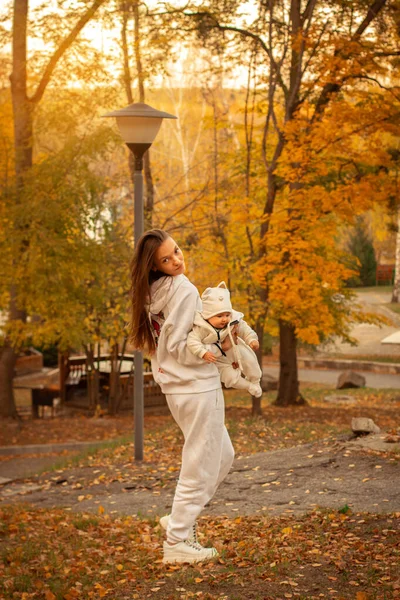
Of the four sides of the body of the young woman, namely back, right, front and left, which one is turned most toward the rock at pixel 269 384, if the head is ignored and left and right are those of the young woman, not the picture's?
left

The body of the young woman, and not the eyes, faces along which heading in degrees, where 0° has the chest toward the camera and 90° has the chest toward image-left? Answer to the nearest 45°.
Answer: approximately 270°

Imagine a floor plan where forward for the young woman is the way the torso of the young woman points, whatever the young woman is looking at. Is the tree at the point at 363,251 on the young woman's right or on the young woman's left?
on the young woman's left

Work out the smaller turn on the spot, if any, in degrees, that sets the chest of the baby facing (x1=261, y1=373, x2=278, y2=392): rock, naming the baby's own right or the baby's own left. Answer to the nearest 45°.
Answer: approximately 135° to the baby's own left

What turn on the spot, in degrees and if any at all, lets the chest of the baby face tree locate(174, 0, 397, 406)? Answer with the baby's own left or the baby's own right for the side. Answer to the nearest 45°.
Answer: approximately 135° to the baby's own left

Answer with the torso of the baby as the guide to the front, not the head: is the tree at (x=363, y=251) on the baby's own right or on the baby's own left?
on the baby's own left

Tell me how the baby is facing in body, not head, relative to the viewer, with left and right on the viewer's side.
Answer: facing the viewer and to the right of the viewer

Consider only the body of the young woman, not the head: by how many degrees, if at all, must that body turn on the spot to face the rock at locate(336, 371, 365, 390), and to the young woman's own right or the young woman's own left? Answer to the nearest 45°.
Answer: approximately 90° to the young woman's own left
